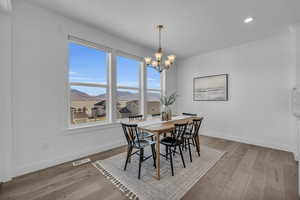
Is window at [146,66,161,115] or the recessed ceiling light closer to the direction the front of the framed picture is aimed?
the window

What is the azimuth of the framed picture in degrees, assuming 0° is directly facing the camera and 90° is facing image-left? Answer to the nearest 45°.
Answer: approximately 45°

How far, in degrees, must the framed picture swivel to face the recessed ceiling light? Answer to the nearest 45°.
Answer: approximately 45° to its left

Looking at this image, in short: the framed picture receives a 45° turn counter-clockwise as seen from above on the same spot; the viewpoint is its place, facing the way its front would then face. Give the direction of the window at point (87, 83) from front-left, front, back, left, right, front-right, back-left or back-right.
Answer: front-right

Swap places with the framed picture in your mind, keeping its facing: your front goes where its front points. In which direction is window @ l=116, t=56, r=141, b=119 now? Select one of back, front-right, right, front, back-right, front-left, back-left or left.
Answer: front

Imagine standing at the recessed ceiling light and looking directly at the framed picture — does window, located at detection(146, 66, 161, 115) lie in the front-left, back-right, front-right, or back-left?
front-left

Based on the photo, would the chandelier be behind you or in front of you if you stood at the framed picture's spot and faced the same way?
in front

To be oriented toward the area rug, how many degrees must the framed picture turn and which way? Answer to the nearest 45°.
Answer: approximately 45° to its left

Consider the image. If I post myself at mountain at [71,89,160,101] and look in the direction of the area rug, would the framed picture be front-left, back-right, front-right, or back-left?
front-left
